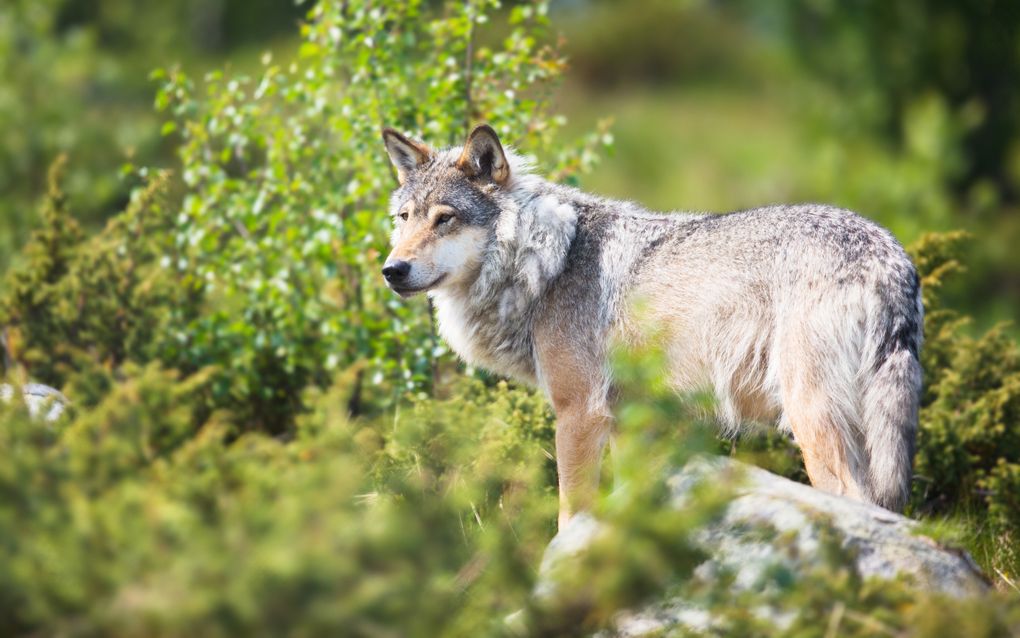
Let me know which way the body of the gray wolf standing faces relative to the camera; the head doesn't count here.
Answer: to the viewer's left
